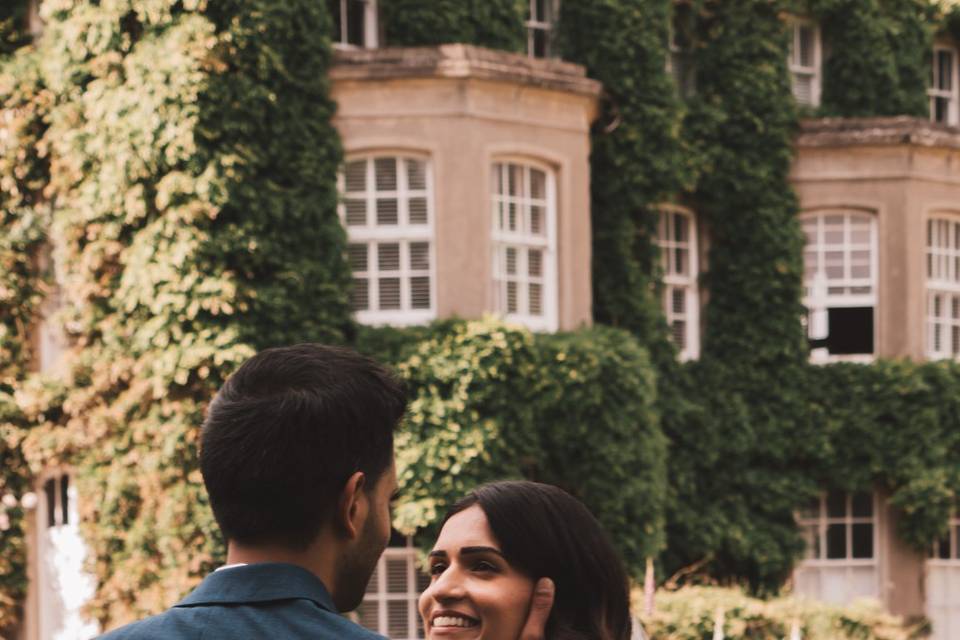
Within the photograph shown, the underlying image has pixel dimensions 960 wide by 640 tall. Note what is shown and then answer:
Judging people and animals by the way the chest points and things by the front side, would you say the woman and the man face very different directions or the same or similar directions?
very different directions

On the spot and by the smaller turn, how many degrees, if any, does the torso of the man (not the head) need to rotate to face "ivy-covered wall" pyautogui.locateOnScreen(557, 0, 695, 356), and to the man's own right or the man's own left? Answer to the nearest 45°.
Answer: approximately 45° to the man's own left

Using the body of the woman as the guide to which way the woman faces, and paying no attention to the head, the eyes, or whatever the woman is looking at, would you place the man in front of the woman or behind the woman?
in front

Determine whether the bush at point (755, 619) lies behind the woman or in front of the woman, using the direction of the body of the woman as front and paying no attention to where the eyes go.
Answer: behind

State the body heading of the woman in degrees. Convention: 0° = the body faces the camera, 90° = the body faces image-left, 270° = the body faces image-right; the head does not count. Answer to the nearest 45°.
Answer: approximately 45°

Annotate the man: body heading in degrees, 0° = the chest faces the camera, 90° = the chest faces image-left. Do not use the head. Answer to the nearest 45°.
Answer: approximately 225°

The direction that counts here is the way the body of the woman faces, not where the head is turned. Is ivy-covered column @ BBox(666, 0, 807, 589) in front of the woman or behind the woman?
behind

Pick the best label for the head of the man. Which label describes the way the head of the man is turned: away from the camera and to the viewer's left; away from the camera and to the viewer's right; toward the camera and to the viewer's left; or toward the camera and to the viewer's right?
away from the camera and to the viewer's right

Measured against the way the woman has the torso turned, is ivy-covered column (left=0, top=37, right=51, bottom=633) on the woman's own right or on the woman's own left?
on the woman's own right
